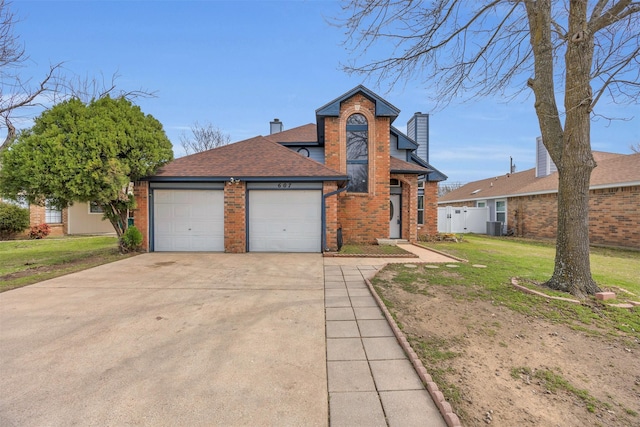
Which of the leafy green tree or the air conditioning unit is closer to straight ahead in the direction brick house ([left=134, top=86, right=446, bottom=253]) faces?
the leafy green tree

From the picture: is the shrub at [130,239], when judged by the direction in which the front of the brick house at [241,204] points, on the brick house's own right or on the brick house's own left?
on the brick house's own right

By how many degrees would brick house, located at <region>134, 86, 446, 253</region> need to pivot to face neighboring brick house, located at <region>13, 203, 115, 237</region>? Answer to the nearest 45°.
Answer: approximately 135° to its right

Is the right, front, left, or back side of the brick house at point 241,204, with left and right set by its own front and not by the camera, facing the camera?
front

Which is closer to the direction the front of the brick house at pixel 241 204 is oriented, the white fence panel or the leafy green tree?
the leafy green tree

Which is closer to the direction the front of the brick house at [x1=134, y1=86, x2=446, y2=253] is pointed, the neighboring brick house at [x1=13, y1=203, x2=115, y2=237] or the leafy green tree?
the leafy green tree

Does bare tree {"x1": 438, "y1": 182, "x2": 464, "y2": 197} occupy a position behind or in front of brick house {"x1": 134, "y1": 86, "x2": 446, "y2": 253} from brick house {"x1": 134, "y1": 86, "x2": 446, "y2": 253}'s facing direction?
behind

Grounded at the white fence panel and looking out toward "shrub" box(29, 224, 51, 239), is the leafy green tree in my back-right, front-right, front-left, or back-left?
front-left

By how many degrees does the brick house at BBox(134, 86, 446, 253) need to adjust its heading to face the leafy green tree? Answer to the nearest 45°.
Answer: approximately 45° to its right

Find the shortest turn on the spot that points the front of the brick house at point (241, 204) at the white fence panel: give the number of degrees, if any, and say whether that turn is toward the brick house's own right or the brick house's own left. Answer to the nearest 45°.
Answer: approximately 135° to the brick house's own left

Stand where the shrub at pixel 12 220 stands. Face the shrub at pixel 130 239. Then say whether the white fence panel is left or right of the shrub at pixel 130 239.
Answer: left

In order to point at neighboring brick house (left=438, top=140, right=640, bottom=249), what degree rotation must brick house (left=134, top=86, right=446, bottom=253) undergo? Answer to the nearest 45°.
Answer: approximately 90° to its left

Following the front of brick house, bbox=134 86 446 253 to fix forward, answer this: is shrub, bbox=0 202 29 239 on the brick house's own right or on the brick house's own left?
on the brick house's own right
